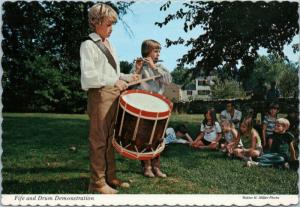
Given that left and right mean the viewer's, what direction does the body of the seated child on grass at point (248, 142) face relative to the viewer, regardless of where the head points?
facing the viewer and to the left of the viewer

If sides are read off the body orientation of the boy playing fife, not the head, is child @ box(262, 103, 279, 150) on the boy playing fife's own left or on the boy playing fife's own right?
on the boy playing fife's own left
